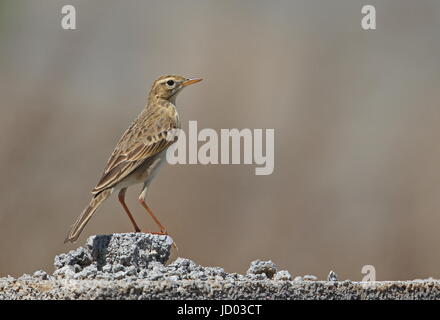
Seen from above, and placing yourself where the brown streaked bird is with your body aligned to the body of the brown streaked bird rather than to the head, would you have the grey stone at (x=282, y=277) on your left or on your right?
on your right

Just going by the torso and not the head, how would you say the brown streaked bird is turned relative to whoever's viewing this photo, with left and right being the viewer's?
facing to the right of the viewer

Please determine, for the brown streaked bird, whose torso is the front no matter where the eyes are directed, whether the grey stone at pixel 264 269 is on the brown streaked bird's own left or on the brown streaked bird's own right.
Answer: on the brown streaked bird's own right
